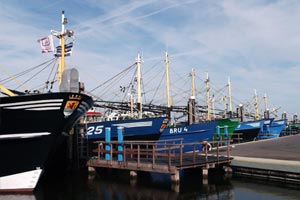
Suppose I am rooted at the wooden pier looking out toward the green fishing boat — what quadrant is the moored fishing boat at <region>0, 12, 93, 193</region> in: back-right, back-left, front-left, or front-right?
back-left

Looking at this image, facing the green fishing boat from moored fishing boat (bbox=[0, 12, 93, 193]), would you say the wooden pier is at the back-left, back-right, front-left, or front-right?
front-right

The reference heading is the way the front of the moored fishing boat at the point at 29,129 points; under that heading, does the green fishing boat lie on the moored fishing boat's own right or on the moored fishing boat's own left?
on the moored fishing boat's own left

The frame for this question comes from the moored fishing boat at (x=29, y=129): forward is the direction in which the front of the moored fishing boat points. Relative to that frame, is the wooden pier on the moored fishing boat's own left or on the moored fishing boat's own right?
on the moored fishing boat's own left
